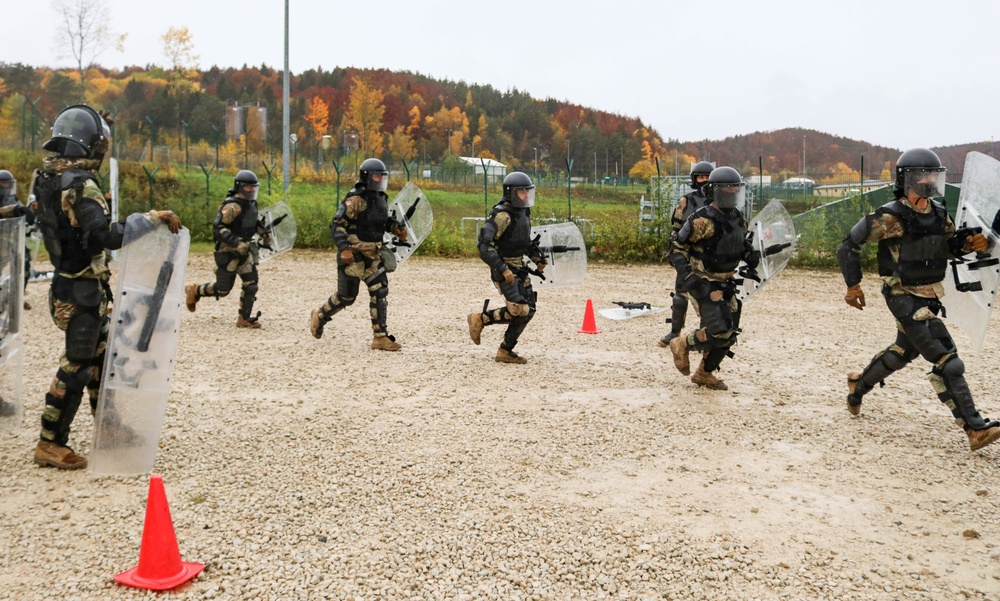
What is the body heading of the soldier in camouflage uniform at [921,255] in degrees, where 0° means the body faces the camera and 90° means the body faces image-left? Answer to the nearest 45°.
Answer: approximately 315°

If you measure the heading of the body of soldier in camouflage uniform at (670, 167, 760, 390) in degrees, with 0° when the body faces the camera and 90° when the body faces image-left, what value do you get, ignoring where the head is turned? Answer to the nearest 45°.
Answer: approximately 315°

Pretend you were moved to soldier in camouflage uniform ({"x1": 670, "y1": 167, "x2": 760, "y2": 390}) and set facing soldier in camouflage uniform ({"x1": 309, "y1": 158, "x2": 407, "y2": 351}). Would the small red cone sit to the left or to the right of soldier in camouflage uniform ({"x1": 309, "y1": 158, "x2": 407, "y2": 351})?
right

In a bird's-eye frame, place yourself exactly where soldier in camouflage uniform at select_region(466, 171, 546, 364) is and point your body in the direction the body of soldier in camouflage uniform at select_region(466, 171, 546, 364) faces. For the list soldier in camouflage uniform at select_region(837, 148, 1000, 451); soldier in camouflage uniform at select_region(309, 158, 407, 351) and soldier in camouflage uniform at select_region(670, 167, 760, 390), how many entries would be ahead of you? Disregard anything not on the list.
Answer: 2

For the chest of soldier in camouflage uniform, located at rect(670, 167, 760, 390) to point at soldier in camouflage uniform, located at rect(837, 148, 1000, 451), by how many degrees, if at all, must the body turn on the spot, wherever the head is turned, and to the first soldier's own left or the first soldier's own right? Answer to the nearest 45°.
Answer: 0° — they already face them

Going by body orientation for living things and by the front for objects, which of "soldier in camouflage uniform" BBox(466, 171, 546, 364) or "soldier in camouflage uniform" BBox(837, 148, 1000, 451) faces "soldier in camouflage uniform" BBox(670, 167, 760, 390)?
"soldier in camouflage uniform" BBox(466, 171, 546, 364)

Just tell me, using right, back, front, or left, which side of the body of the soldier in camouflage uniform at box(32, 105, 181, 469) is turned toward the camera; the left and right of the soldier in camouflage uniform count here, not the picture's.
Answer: right
